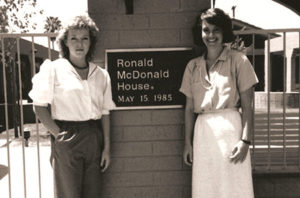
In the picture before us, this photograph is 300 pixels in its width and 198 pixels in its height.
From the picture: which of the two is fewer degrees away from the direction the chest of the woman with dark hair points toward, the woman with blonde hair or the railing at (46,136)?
the woman with blonde hair

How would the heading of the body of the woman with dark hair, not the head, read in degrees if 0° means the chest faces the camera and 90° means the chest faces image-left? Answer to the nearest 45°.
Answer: approximately 45°

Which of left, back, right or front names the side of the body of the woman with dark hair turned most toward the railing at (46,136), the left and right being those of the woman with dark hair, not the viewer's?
right

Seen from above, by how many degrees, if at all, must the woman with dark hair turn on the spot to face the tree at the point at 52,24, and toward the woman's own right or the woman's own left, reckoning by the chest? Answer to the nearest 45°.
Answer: approximately 90° to the woman's own right

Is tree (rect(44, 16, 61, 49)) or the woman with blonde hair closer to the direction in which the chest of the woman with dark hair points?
the woman with blonde hair

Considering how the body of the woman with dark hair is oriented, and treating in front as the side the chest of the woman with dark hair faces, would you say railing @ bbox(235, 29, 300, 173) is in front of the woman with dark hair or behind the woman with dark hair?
behind

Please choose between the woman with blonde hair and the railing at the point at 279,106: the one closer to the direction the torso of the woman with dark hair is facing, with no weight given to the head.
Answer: the woman with blonde hair
